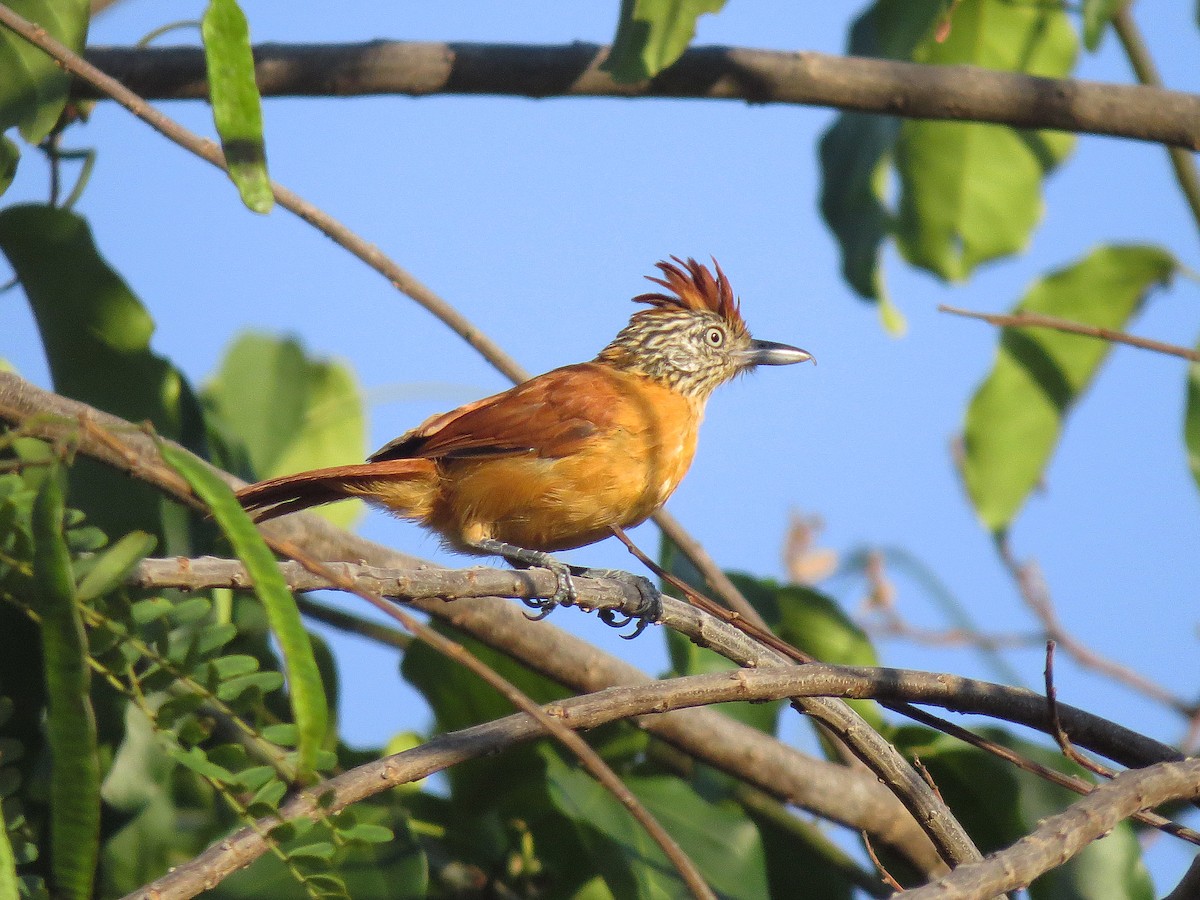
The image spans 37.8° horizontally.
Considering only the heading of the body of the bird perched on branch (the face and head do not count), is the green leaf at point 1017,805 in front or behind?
in front

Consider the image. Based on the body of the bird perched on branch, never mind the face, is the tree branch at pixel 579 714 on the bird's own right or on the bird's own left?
on the bird's own right

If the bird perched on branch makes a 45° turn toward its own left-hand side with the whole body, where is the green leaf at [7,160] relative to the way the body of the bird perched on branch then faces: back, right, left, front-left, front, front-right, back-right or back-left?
back

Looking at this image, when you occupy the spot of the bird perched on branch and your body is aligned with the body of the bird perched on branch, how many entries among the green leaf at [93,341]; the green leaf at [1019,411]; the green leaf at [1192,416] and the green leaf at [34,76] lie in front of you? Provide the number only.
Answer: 2

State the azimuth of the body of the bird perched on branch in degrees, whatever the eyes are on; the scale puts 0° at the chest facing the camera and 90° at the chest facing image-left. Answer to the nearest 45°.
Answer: approximately 270°

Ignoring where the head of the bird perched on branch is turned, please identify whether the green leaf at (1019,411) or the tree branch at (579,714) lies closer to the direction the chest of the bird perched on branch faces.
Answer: the green leaf

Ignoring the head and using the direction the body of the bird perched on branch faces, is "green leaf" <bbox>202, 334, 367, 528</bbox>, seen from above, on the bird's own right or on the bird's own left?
on the bird's own left

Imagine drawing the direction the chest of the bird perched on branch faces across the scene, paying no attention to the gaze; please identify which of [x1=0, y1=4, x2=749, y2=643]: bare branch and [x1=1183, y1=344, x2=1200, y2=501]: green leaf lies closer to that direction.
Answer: the green leaf
